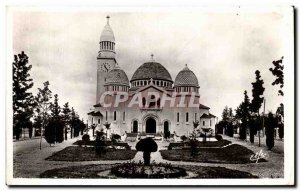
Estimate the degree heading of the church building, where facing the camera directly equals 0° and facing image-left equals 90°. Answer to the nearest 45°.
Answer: approximately 0°

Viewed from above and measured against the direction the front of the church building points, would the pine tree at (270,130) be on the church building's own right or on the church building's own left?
on the church building's own left

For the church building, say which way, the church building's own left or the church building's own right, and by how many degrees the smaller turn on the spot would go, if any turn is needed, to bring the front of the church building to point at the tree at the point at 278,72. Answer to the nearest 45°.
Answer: approximately 90° to the church building's own left

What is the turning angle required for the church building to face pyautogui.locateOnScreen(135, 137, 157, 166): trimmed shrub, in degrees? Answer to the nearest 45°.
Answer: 0° — it already faces it

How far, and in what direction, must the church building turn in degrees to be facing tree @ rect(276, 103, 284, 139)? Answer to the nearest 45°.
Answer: approximately 90° to its left

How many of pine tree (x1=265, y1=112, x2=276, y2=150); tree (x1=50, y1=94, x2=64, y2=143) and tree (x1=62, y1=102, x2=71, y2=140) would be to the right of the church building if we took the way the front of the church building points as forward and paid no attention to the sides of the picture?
2

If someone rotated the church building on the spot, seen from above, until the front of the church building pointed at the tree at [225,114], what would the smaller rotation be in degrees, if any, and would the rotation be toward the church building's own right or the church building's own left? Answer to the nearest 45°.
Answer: approximately 90° to the church building's own left

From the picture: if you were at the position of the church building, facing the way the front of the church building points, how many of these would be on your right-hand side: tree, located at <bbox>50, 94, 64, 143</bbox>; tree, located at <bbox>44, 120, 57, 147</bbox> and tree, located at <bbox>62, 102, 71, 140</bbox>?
3

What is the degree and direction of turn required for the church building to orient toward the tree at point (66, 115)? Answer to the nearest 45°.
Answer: approximately 90° to its right

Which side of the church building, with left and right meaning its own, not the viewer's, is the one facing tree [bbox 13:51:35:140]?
front

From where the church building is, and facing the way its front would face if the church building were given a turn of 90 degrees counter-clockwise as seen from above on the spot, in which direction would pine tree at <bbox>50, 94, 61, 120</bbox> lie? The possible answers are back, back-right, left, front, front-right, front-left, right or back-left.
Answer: back

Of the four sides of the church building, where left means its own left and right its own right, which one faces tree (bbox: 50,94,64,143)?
right

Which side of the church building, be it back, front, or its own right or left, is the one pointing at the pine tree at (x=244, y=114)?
left
